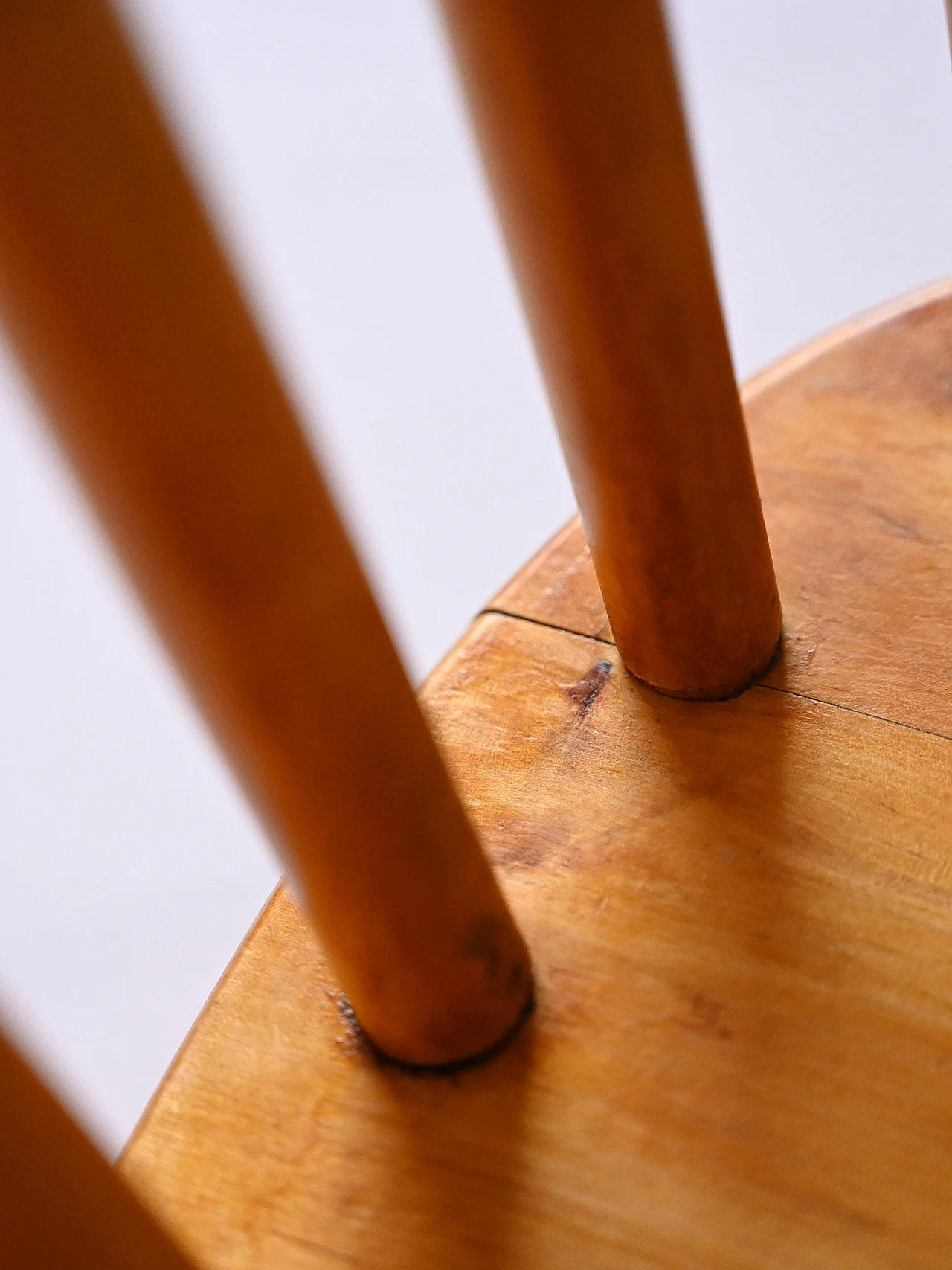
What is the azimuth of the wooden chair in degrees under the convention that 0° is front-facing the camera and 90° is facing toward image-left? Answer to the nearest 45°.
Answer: approximately 315°
